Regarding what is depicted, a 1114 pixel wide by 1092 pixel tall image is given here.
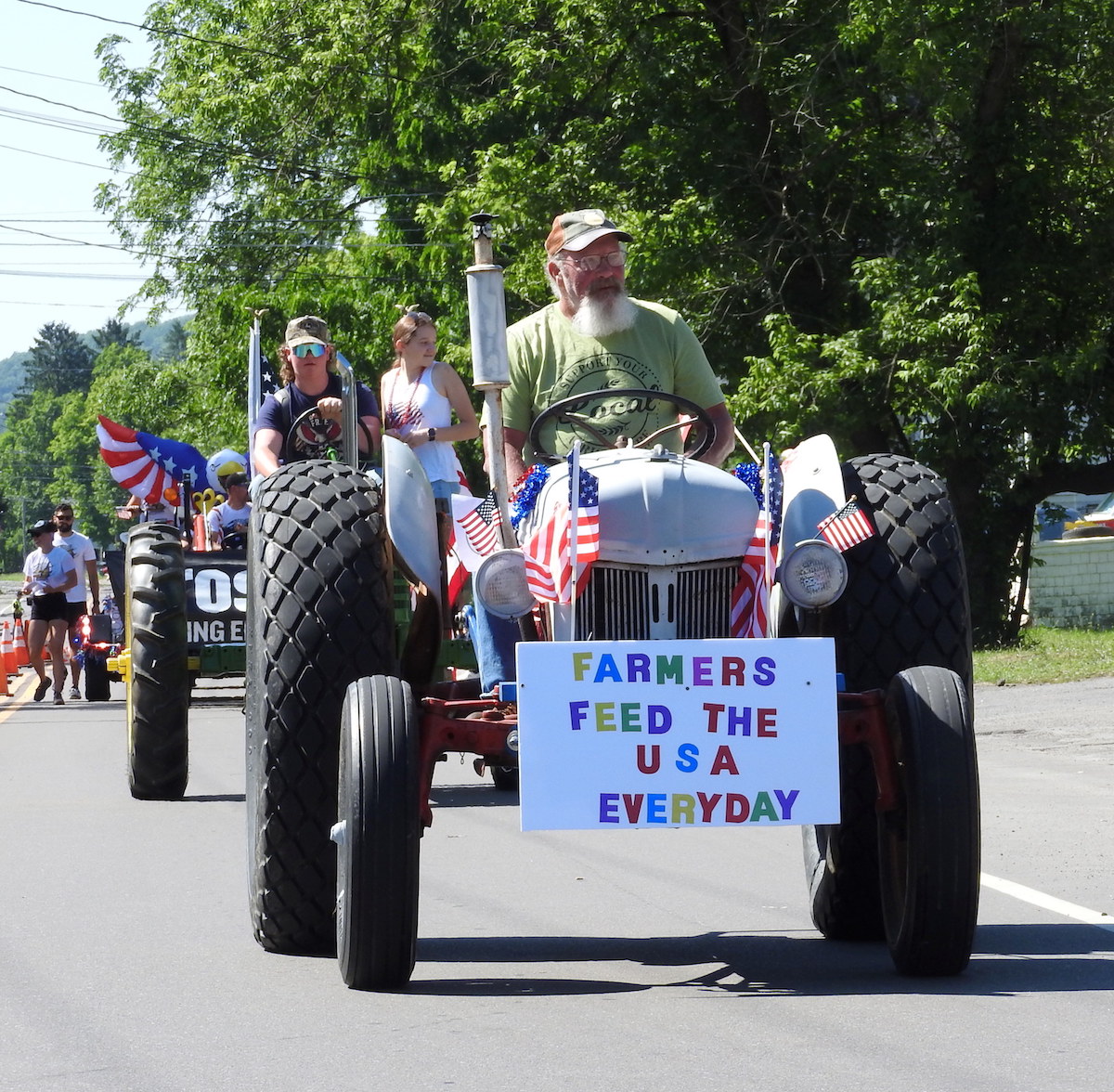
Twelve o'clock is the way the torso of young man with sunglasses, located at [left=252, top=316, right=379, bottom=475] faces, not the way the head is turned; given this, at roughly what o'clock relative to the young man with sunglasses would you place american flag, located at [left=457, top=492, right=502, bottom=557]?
The american flag is roughly at 12 o'clock from the young man with sunglasses.

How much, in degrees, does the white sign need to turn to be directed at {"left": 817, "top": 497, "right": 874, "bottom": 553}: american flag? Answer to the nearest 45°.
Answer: approximately 135° to its left

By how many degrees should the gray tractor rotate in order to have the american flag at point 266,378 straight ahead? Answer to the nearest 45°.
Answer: approximately 180°

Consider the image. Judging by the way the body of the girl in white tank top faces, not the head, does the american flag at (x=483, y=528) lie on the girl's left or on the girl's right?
on the girl's left

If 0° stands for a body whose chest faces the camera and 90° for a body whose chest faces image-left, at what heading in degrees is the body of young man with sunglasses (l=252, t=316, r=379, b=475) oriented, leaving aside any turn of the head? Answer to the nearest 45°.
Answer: approximately 0°

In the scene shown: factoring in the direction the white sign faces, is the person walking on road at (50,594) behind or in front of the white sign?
behind

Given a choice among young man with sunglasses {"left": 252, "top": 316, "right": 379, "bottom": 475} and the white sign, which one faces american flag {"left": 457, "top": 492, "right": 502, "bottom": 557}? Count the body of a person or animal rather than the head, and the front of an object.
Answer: the young man with sunglasses

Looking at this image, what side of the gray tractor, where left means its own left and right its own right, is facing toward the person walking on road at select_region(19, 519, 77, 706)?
back

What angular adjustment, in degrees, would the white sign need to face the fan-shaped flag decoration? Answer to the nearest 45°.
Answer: approximately 180°
